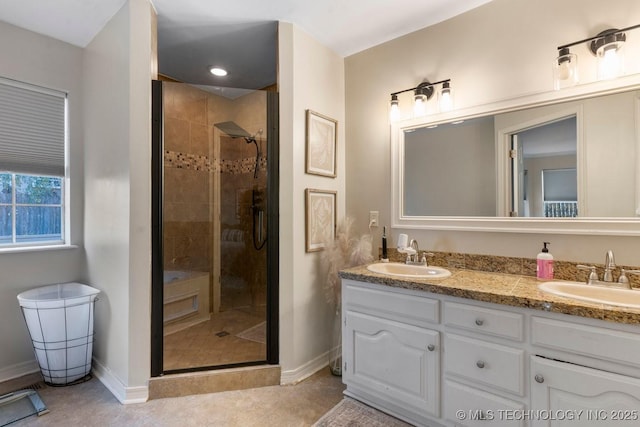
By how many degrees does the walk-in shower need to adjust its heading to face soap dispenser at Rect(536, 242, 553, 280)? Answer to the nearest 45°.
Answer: approximately 45° to its left

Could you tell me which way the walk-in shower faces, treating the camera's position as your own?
facing the viewer

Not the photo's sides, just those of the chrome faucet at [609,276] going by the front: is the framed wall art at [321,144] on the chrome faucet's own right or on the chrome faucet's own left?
on the chrome faucet's own right

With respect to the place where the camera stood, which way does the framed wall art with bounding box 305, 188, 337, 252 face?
facing the viewer and to the right of the viewer

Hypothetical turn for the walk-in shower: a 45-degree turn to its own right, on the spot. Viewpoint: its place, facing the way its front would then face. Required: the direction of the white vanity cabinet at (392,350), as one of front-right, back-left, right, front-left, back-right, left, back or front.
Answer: left

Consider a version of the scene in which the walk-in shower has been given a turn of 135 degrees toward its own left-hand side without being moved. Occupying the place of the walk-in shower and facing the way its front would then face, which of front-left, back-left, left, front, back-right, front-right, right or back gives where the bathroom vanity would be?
right

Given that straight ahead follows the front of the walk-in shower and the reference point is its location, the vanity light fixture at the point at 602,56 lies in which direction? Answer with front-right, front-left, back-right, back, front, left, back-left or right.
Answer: front-left

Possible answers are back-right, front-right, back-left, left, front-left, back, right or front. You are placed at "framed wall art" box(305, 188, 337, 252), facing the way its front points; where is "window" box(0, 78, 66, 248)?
back-right

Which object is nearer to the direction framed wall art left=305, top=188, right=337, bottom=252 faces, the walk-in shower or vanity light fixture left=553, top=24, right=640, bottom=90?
the vanity light fixture
